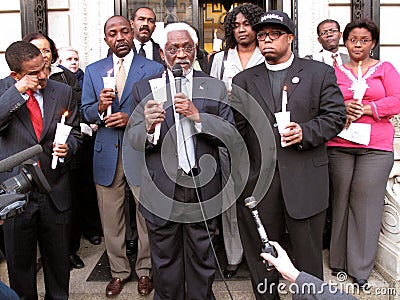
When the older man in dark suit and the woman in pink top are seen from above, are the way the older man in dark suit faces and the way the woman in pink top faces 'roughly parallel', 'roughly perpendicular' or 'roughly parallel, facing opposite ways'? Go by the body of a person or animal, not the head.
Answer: roughly parallel

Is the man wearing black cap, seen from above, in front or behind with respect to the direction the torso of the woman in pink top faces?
in front

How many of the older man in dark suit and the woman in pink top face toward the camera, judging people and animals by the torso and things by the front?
2

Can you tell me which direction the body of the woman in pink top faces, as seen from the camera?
toward the camera

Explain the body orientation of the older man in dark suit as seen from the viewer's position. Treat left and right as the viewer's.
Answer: facing the viewer

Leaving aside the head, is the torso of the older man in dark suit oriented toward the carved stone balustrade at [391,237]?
no

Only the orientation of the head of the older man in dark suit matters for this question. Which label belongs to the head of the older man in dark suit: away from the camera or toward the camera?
toward the camera

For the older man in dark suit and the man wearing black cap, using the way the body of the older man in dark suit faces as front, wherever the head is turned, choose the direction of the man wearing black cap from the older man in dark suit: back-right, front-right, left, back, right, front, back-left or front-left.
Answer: left

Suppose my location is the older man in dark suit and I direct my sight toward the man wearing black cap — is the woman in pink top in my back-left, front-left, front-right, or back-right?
front-left

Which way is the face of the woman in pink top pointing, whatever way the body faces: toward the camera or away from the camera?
toward the camera
